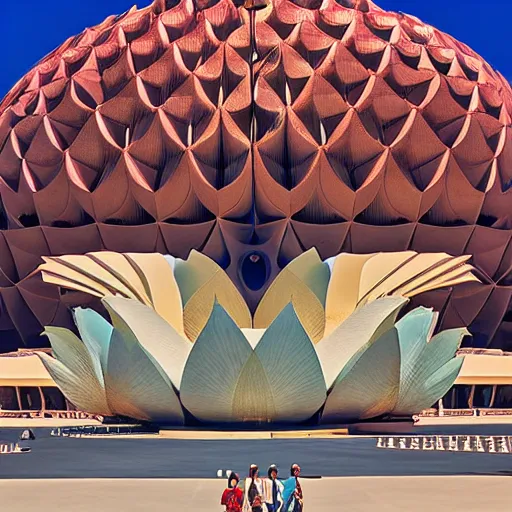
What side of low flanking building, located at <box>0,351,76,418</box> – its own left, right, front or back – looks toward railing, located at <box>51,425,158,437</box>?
front

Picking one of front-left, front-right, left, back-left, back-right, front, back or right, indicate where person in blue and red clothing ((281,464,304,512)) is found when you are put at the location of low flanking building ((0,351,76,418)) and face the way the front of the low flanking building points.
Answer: front

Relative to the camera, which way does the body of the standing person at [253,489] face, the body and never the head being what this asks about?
toward the camera

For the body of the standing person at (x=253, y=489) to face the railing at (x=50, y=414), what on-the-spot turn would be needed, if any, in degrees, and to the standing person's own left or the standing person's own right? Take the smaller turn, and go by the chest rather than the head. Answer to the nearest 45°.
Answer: approximately 180°

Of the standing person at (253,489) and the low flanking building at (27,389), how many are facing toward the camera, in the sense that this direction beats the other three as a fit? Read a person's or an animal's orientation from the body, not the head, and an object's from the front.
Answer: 2

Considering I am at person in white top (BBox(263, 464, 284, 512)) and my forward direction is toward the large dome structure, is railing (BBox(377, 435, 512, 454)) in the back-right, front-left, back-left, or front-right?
front-right

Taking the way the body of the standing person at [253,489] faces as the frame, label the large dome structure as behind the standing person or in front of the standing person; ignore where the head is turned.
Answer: behind

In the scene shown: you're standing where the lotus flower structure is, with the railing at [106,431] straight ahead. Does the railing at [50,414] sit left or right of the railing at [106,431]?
right

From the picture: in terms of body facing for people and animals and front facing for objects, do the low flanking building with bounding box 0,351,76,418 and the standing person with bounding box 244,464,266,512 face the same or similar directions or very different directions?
same or similar directions

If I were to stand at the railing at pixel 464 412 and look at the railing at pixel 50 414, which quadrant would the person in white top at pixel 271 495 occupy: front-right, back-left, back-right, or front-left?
front-left
